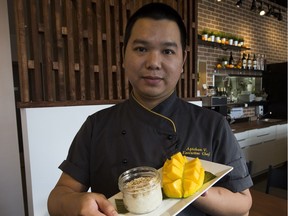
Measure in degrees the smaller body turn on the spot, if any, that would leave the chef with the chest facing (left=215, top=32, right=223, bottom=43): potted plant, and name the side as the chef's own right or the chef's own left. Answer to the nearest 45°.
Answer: approximately 180°

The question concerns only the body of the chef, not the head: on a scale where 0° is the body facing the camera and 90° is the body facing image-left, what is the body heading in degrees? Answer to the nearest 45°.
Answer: approximately 0°

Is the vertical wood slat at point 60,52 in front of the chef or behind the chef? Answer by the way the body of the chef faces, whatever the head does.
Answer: behind

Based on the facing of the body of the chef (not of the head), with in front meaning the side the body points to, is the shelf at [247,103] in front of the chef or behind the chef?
behind

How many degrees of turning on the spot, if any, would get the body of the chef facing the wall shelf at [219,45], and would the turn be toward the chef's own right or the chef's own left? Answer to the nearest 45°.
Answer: approximately 180°

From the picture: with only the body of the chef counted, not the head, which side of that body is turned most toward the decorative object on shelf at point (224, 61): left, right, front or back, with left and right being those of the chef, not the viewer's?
back

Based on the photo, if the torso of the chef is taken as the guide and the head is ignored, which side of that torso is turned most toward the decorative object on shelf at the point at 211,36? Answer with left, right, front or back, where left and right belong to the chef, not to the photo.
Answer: back

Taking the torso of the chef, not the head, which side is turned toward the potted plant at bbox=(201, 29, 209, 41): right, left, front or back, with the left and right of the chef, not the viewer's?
back

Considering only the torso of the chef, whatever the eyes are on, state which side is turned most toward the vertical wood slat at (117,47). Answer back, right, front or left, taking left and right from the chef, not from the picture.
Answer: back

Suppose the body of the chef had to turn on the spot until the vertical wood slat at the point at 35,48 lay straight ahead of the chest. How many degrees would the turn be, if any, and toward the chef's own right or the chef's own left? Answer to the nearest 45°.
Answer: approximately 135° to the chef's own right

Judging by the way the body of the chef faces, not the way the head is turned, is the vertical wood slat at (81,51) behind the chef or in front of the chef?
behind

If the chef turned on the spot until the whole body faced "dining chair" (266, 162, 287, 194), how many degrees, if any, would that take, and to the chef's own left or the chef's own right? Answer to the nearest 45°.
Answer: approximately 135° to the chef's own left

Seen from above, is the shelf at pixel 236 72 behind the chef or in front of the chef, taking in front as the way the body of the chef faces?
behind
